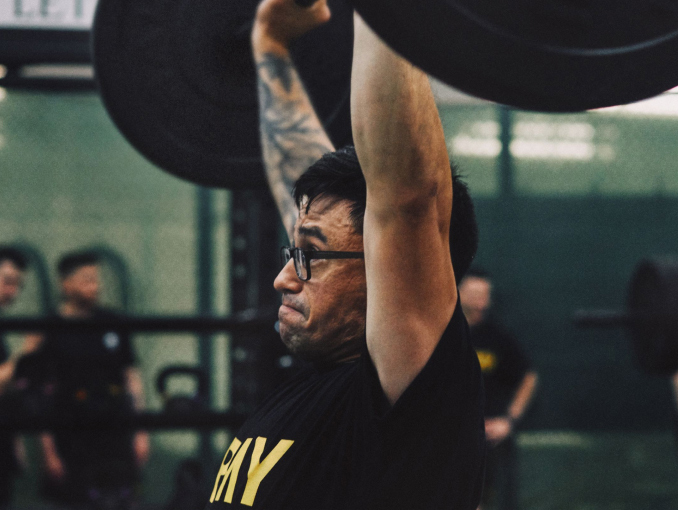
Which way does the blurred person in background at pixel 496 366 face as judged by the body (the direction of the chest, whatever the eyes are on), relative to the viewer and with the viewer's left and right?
facing the viewer and to the left of the viewer

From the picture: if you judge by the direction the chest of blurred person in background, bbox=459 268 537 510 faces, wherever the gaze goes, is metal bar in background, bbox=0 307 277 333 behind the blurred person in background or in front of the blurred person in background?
in front

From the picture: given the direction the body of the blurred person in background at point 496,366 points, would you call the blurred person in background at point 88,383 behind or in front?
in front

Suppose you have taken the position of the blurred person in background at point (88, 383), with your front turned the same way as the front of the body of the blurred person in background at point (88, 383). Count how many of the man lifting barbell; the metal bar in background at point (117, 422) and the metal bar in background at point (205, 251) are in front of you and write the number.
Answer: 2

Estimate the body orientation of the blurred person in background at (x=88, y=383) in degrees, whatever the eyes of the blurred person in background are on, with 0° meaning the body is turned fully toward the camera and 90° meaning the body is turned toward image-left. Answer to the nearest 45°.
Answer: approximately 0°

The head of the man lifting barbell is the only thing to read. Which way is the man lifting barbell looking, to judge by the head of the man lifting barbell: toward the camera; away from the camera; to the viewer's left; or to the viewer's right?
to the viewer's left

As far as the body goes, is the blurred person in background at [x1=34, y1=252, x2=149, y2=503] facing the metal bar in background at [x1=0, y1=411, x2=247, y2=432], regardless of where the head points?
yes

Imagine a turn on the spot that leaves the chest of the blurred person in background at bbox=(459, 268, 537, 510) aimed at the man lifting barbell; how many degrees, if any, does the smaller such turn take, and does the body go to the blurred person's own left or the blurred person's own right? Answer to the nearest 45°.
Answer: approximately 45° to the blurred person's own left
